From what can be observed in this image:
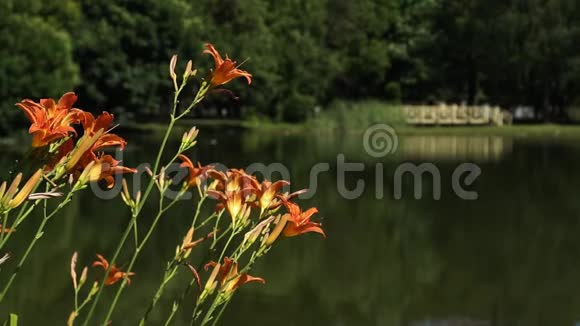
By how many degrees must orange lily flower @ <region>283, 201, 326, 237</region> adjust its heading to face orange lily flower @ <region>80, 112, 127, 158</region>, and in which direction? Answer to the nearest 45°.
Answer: approximately 180°

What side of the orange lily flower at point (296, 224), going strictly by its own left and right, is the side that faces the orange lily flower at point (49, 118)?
back

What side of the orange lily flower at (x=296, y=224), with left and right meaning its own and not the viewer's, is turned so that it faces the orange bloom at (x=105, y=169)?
back

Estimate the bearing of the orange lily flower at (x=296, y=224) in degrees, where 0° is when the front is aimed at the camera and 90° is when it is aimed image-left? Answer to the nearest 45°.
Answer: approximately 270°
